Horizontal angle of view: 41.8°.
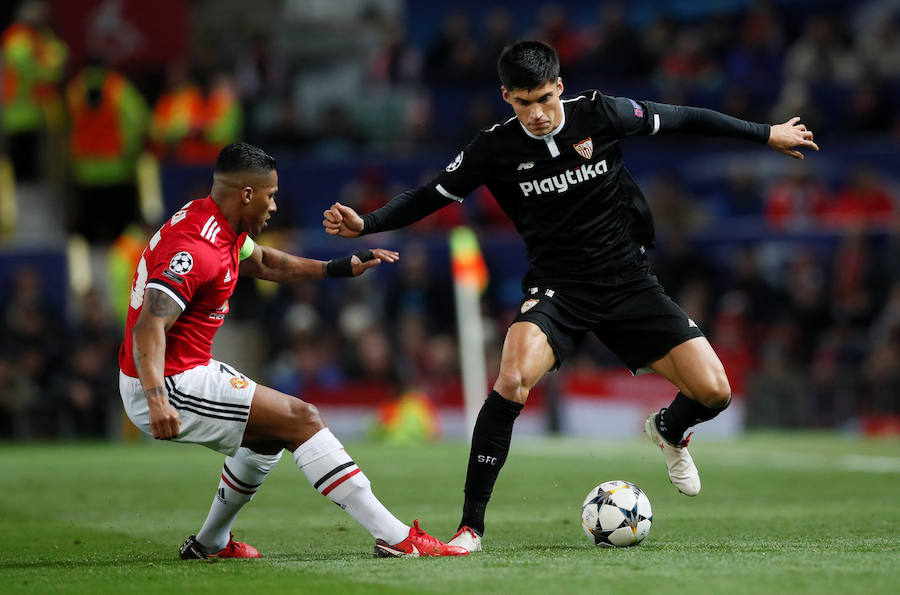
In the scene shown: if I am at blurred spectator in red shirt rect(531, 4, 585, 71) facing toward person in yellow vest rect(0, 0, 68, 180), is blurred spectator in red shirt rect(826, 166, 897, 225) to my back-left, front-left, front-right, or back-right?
back-left

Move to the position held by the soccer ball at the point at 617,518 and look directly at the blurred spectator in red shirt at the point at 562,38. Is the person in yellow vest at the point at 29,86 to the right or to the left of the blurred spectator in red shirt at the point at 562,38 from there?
left

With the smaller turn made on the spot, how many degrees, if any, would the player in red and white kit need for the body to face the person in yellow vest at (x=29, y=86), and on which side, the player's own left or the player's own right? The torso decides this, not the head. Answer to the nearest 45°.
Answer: approximately 90° to the player's own left

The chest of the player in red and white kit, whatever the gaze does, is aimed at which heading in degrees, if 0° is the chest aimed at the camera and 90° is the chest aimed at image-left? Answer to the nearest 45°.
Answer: approximately 270°

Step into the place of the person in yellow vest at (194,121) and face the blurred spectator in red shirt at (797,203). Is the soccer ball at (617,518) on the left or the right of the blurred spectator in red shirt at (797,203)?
right

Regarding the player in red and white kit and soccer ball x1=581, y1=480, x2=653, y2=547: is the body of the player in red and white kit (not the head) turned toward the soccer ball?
yes

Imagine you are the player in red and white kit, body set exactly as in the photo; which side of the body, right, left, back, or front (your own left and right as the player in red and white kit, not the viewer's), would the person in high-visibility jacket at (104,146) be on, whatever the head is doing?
left

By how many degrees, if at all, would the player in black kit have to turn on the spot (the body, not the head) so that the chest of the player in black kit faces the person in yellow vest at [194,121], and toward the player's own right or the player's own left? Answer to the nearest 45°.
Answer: approximately 135° to the player's own right

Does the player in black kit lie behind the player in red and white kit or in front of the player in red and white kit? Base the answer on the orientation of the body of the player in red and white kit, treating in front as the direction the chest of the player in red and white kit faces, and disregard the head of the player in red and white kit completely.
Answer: in front

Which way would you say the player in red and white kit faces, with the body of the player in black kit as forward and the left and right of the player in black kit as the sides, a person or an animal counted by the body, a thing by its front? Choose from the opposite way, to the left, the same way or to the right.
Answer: to the left

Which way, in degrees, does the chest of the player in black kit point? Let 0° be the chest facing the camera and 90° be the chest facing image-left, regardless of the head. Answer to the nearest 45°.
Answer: approximately 0°

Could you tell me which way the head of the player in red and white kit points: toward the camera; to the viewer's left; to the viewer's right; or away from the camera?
to the viewer's right

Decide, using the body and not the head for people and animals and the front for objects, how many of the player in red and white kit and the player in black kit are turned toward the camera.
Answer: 1

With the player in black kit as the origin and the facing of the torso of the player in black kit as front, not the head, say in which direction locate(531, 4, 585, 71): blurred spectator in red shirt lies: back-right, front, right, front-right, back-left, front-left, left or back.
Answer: back
